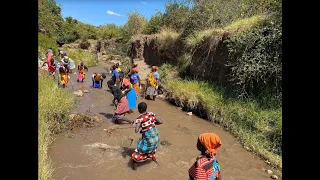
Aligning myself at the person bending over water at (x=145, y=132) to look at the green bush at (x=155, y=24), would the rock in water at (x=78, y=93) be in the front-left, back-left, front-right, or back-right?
front-left

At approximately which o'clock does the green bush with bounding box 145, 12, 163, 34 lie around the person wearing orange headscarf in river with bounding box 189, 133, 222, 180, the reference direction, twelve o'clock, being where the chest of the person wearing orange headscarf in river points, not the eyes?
The green bush is roughly at 1 o'clock from the person wearing orange headscarf in river.

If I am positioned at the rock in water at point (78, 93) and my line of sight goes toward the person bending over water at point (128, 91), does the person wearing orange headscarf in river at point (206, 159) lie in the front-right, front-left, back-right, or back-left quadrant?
front-right

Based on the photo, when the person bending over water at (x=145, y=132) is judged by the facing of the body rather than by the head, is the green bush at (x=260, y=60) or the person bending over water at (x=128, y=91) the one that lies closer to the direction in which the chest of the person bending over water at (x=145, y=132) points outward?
the person bending over water

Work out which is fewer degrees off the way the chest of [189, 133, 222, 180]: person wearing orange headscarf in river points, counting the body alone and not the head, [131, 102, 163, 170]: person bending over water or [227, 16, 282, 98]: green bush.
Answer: the person bending over water

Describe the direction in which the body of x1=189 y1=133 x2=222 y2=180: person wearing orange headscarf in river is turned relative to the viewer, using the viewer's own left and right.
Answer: facing away from the viewer and to the left of the viewer

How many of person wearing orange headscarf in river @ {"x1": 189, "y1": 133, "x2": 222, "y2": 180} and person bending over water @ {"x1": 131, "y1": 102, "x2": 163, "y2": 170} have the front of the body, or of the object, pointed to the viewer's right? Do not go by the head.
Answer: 0

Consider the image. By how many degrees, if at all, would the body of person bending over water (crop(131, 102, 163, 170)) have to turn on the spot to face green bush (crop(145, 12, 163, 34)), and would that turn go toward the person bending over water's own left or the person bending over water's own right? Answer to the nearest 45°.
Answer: approximately 45° to the person bending over water's own right

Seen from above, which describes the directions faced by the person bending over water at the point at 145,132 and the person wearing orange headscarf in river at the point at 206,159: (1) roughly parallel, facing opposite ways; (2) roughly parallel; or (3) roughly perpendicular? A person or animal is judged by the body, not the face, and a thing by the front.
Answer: roughly parallel

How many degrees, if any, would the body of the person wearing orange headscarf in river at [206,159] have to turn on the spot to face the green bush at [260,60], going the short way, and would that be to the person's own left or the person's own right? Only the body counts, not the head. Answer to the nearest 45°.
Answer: approximately 45° to the person's own right

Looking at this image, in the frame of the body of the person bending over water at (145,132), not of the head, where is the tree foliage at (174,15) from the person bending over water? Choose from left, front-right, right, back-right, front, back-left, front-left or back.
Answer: front-right

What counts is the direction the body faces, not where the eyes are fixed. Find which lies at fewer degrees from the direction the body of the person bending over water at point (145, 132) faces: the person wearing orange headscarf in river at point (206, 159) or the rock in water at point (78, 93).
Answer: the rock in water

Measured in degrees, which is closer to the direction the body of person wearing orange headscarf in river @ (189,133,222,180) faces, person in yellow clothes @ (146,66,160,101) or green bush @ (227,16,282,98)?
the person in yellow clothes

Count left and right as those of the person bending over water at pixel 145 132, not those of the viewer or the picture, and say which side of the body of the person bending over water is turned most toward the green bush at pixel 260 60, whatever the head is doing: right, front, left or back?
right

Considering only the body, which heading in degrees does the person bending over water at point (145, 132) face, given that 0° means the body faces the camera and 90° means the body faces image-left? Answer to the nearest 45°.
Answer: approximately 135°

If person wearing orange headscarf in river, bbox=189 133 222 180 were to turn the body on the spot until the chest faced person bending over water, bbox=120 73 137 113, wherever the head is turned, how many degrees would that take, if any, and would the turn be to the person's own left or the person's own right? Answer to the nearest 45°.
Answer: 0° — they already face them

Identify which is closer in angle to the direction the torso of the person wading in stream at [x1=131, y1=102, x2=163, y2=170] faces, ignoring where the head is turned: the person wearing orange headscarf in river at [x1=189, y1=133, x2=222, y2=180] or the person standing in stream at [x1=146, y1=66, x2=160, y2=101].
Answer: the person standing in stream
